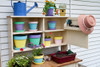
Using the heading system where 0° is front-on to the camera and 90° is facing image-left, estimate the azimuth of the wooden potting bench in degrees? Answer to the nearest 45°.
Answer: approximately 315°
